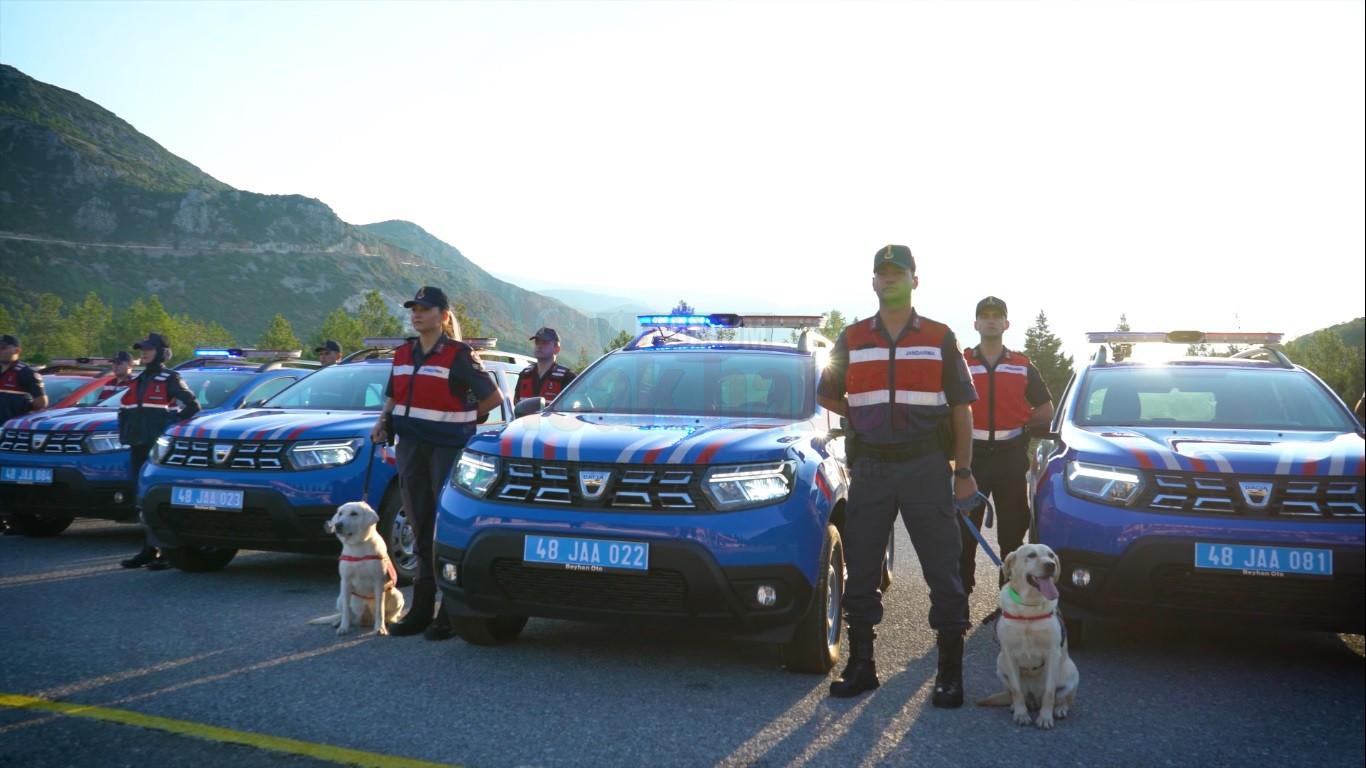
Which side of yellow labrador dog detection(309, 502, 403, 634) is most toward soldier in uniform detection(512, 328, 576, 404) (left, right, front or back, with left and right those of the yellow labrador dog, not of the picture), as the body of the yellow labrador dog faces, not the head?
back

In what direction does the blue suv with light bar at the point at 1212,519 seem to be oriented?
toward the camera

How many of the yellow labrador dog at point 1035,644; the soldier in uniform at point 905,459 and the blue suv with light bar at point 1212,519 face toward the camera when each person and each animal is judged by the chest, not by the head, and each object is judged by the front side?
3

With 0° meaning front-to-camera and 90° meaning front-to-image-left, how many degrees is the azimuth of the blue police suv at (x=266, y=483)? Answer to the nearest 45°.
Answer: approximately 45°

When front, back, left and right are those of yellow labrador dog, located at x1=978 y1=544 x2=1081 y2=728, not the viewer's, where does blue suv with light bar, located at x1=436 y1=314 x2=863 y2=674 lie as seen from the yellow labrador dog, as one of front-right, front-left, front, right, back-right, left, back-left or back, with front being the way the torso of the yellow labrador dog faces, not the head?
right

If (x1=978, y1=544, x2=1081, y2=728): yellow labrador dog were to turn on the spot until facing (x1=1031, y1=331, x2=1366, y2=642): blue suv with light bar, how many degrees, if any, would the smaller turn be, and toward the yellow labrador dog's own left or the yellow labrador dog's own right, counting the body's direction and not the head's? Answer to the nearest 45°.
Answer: approximately 135° to the yellow labrador dog's own left

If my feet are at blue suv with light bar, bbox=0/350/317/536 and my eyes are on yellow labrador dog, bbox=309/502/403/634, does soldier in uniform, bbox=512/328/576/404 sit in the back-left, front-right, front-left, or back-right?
front-left

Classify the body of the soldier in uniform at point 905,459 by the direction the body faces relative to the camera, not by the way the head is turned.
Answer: toward the camera

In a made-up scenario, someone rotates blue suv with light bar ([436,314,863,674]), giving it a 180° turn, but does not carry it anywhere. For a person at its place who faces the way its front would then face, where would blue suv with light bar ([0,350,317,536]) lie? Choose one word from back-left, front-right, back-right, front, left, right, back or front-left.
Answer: left

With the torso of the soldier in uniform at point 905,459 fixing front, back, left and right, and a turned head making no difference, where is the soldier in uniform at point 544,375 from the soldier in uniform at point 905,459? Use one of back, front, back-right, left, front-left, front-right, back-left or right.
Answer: back-right

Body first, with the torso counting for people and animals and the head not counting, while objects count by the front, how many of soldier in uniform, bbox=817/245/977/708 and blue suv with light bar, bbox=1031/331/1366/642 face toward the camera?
2

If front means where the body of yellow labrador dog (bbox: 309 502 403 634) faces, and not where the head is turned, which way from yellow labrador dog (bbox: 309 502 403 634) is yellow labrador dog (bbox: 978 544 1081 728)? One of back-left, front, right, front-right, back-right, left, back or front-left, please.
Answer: left

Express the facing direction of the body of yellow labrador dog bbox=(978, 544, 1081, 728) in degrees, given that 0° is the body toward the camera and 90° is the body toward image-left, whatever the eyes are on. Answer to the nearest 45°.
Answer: approximately 0°
